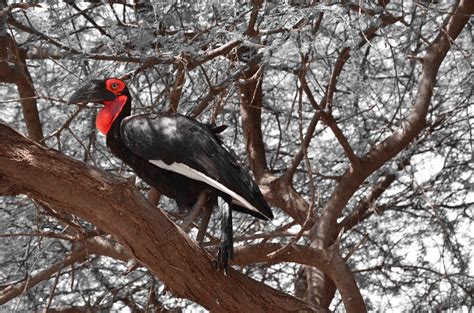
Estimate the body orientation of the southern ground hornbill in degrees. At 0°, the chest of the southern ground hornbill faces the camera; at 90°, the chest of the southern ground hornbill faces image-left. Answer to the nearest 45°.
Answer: approximately 90°

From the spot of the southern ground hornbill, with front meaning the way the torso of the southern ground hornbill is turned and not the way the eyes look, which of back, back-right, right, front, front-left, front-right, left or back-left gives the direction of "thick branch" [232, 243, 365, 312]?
back-right
